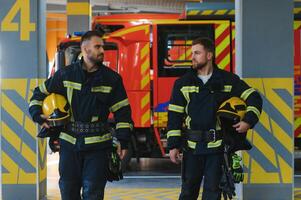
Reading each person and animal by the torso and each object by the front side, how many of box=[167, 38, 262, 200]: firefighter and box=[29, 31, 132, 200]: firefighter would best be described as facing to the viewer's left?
0

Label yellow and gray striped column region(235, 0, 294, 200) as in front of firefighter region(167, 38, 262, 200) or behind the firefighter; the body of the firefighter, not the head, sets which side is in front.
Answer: behind

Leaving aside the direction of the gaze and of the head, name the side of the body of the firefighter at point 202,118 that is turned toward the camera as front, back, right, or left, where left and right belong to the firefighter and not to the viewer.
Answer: front

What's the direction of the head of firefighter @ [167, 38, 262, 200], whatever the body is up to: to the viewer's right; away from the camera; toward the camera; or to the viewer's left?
to the viewer's left

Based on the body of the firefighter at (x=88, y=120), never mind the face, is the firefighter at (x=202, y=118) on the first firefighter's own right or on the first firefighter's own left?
on the first firefighter's own left

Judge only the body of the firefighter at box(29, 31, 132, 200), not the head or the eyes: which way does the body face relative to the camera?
toward the camera

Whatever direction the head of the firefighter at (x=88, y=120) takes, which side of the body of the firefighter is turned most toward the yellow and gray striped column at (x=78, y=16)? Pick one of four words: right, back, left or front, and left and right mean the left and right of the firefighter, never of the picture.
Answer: back

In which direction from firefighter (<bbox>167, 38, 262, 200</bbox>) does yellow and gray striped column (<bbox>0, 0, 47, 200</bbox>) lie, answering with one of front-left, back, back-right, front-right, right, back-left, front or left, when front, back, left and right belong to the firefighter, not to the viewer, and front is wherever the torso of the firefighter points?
back-right

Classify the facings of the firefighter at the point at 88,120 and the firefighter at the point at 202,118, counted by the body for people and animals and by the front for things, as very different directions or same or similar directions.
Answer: same or similar directions
